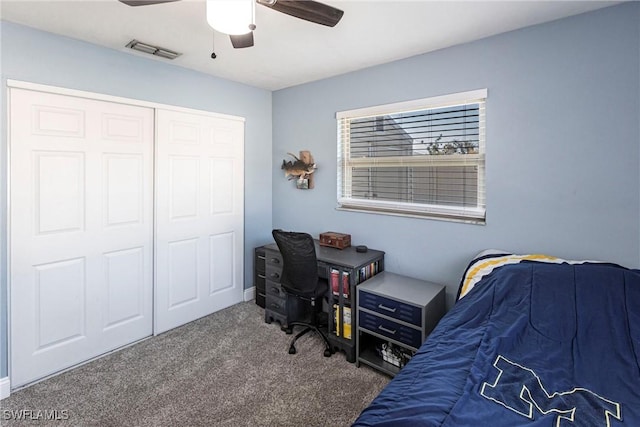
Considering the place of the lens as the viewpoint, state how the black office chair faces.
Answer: facing away from the viewer and to the right of the viewer

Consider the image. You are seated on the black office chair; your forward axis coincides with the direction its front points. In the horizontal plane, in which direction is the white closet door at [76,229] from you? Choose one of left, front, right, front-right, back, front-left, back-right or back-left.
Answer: back-left

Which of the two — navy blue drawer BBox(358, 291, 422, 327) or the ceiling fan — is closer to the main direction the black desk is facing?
the ceiling fan

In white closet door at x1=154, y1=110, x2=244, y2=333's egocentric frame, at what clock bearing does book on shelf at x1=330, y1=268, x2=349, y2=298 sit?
The book on shelf is roughly at 12 o'clock from the white closet door.

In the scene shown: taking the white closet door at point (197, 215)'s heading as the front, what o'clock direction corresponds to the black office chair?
The black office chair is roughly at 12 o'clock from the white closet door.

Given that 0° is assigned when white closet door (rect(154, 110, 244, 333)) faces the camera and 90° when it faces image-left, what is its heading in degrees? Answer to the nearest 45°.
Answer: approximately 315°

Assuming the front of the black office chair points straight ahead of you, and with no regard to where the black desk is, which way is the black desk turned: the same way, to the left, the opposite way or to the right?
the opposite way
